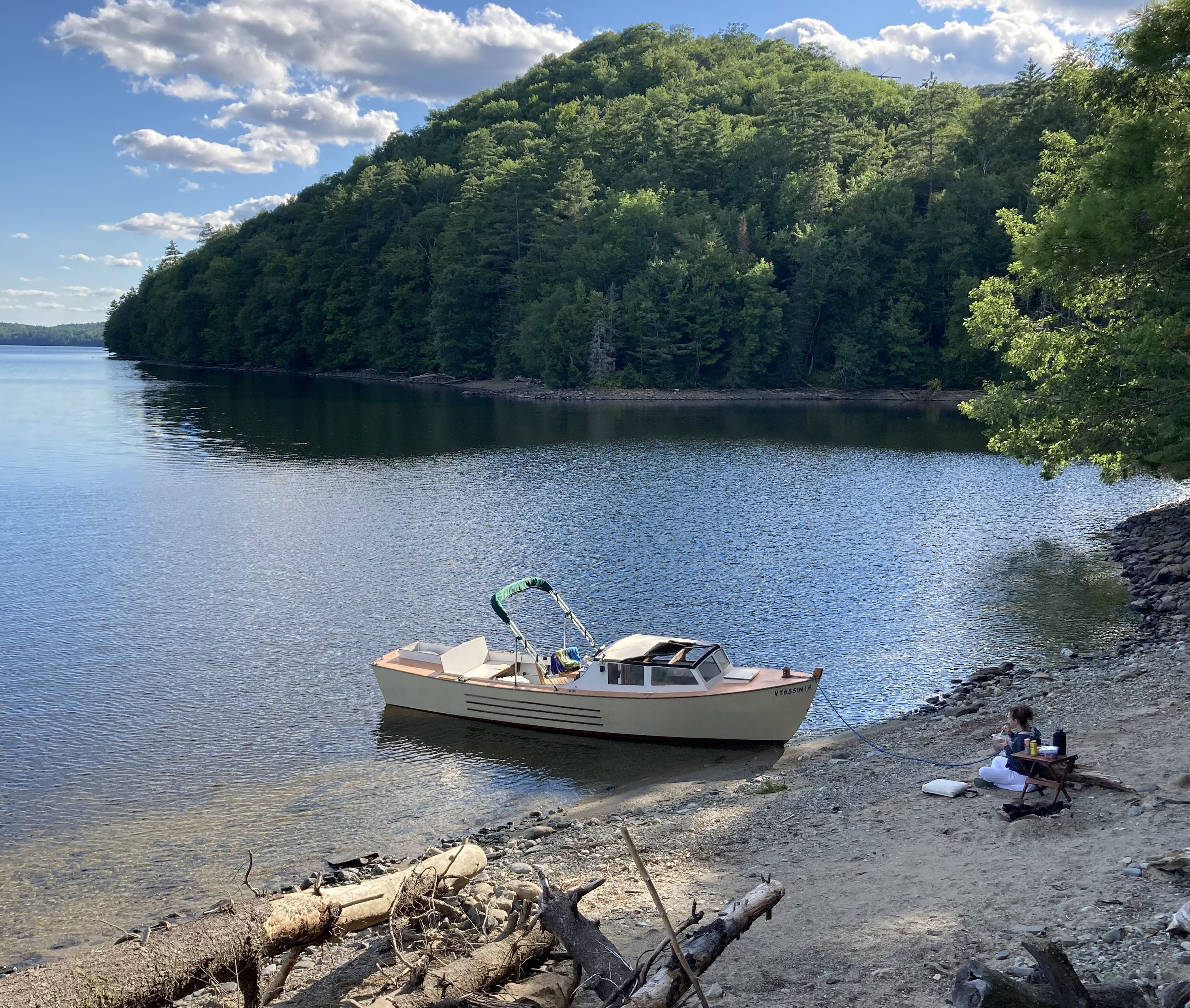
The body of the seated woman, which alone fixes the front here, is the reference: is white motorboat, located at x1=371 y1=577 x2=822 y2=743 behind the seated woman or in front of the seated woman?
in front

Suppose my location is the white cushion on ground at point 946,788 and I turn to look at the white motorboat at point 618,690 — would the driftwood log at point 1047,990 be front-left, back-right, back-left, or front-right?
back-left

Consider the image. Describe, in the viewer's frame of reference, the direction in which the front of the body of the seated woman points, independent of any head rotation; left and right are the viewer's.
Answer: facing to the left of the viewer

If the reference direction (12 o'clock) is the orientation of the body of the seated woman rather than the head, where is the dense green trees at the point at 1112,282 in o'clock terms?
The dense green trees is roughly at 3 o'clock from the seated woman.

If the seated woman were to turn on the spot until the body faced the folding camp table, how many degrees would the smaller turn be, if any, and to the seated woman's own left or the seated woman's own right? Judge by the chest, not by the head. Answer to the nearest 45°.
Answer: approximately 135° to the seated woman's own left

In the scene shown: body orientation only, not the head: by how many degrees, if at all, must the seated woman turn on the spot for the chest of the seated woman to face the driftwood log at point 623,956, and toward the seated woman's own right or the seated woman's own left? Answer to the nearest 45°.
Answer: approximately 45° to the seated woman's own left

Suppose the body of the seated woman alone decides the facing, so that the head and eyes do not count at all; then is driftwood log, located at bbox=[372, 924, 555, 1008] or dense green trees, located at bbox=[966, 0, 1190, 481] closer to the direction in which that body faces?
the driftwood log

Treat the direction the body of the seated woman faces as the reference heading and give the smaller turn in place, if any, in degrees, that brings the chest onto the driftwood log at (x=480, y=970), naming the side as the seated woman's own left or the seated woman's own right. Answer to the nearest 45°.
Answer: approximately 45° to the seated woman's own left

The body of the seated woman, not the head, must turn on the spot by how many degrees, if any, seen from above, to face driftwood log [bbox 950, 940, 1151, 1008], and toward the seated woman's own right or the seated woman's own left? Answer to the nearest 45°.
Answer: approximately 90° to the seated woman's own left
